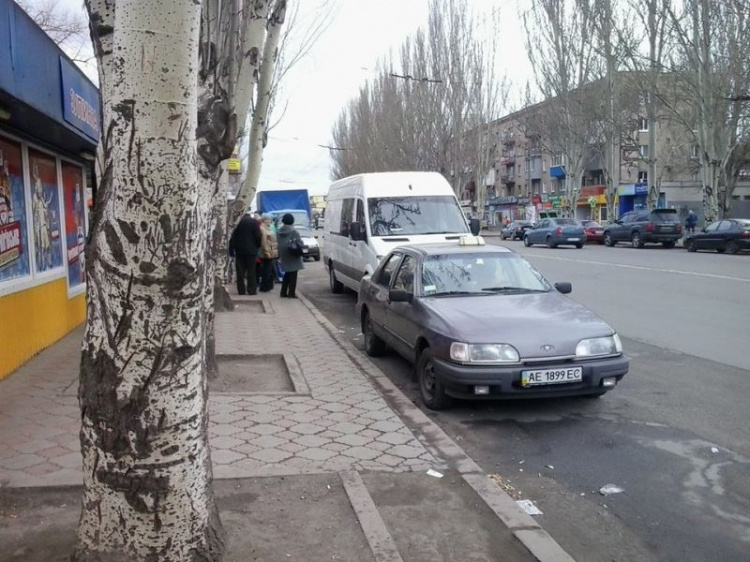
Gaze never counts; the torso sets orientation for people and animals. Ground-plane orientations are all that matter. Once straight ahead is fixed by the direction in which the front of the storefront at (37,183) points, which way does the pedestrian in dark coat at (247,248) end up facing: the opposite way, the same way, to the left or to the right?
to the left

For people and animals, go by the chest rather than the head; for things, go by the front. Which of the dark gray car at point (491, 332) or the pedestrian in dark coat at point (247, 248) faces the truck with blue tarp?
the pedestrian in dark coat

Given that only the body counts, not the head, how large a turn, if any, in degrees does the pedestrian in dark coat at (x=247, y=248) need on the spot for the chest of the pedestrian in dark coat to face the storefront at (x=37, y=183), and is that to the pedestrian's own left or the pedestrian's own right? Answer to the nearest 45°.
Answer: approximately 180°

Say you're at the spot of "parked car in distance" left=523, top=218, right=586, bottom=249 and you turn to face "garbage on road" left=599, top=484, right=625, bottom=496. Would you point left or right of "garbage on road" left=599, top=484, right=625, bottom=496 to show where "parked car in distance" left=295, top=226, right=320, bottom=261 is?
right

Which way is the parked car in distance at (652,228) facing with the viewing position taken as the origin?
facing away from the viewer and to the left of the viewer

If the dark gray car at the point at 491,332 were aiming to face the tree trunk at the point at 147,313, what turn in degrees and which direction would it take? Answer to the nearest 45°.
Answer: approximately 45° to its right

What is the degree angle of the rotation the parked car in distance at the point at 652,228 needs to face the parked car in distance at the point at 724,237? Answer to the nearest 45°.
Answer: approximately 180°

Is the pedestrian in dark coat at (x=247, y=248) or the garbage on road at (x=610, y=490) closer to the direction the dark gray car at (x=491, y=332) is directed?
the garbage on road

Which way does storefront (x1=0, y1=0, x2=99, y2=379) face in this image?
to the viewer's right

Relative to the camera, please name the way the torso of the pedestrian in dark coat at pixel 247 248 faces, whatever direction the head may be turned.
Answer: away from the camera

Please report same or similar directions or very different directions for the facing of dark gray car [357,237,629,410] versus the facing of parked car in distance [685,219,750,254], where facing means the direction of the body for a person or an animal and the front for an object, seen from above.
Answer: very different directions

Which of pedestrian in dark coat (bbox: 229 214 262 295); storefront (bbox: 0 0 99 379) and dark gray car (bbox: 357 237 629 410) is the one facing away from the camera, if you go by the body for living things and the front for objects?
the pedestrian in dark coat

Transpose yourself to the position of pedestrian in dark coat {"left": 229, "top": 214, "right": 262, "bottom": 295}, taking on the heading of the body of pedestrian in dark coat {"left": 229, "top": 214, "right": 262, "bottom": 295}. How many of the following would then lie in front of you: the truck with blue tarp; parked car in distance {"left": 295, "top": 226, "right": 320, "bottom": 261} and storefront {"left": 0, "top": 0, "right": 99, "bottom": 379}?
2
